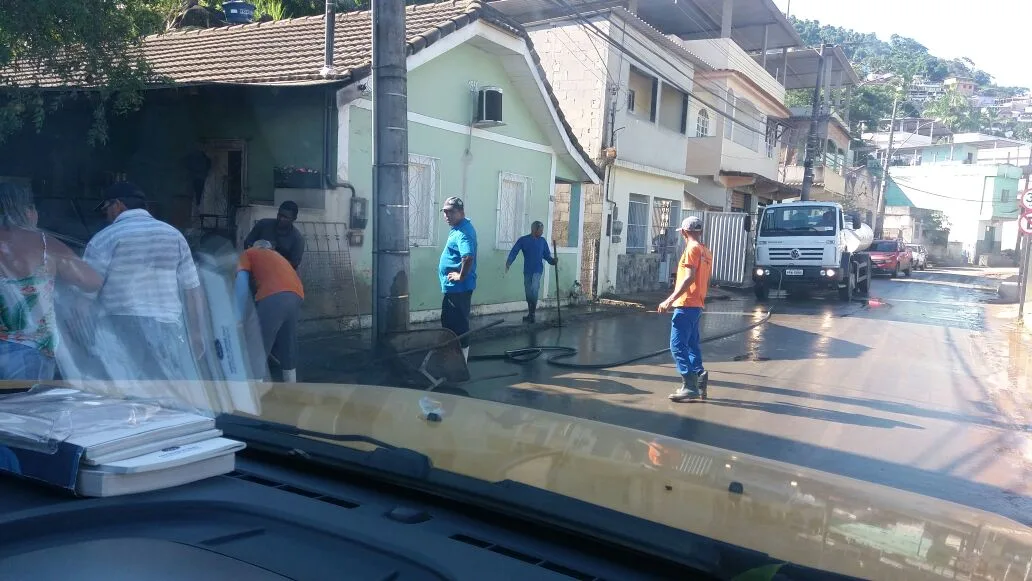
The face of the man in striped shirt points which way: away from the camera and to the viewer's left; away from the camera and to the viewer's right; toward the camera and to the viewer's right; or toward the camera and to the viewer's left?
away from the camera and to the viewer's left

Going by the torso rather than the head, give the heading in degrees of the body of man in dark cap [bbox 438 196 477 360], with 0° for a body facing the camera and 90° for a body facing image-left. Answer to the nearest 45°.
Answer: approximately 45°

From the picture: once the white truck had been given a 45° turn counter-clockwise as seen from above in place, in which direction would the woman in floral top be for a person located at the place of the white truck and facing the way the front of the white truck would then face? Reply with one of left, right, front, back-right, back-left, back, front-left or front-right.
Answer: front-right

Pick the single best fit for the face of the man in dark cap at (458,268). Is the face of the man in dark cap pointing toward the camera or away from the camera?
toward the camera

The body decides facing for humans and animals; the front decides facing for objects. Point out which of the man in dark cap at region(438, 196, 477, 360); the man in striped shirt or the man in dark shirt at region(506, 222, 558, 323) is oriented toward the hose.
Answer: the man in dark shirt

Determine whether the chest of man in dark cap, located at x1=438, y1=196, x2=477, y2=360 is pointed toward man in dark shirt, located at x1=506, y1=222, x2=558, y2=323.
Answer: no

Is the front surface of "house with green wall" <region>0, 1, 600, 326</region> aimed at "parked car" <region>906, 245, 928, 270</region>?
no

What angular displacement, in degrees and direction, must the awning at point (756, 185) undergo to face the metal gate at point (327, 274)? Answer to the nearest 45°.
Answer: approximately 45° to its right

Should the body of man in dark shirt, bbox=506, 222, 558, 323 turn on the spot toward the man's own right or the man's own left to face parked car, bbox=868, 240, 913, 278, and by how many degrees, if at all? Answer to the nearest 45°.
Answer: approximately 135° to the man's own left

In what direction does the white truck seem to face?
toward the camera

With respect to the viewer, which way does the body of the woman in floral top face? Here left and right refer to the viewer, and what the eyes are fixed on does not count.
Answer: facing away from the viewer

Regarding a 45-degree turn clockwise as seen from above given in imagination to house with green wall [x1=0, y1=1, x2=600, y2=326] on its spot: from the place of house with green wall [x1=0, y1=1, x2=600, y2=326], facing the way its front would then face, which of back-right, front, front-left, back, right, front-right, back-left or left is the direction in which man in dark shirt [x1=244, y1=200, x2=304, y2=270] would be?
front

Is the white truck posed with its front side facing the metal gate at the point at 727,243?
no

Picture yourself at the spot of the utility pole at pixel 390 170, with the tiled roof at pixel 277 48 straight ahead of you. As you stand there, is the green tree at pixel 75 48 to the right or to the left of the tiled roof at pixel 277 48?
left
